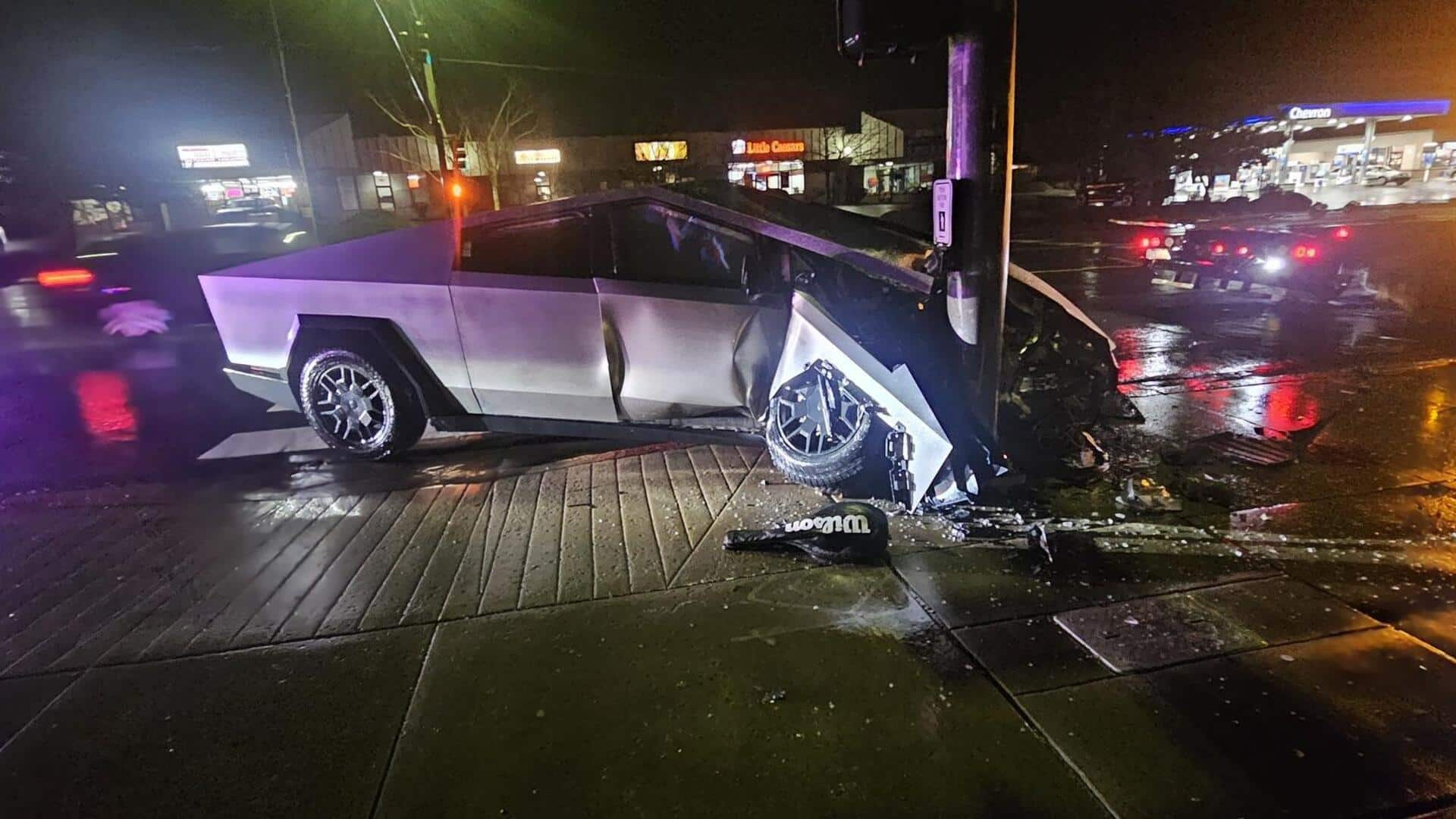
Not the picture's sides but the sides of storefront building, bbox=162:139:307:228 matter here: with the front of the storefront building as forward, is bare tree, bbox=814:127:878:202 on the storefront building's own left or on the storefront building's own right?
on the storefront building's own left

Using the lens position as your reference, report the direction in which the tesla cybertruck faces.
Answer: facing to the right of the viewer

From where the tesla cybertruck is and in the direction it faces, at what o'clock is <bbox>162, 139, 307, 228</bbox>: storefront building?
The storefront building is roughly at 8 o'clock from the tesla cybertruck.

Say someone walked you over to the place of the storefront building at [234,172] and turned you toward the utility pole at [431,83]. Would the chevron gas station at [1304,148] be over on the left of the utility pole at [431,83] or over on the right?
left

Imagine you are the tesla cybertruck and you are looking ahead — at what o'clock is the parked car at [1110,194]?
The parked car is roughly at 10 o'clock from the tesla cybertruck.

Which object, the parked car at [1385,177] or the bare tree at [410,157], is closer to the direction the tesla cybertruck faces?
the parked car

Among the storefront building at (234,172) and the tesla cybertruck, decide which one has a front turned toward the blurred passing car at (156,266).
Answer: the storefront building

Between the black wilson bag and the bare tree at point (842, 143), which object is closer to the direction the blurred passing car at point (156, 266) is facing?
the bare tree

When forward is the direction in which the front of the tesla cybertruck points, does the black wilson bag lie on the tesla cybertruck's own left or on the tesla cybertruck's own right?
on the tesla cybertruck's own right

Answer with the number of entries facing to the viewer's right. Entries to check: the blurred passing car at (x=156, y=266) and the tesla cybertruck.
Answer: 2

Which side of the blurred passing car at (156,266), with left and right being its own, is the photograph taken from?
right
